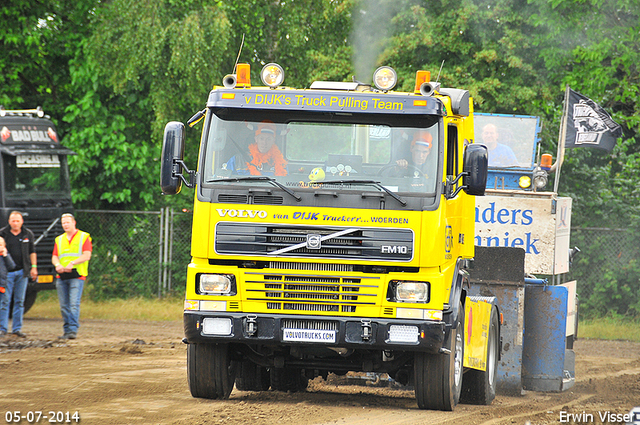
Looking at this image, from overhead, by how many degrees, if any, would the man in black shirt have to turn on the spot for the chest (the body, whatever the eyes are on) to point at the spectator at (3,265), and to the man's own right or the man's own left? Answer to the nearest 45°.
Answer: approximately 45° to the man's own right

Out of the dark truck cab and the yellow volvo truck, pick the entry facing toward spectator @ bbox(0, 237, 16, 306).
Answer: the dark truck cab

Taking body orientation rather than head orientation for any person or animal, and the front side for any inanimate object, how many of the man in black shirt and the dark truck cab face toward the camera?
2

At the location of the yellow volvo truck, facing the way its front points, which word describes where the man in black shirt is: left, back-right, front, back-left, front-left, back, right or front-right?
back-right

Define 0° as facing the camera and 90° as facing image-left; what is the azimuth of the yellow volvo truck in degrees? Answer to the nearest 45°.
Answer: approximately 0°

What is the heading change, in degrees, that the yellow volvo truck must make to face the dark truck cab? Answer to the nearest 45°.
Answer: approximately 135° to its right

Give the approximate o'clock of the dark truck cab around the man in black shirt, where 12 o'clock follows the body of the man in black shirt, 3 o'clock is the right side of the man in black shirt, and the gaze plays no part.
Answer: The dark truck cab is roughly at 6 o'clock from the man in black shirt.
